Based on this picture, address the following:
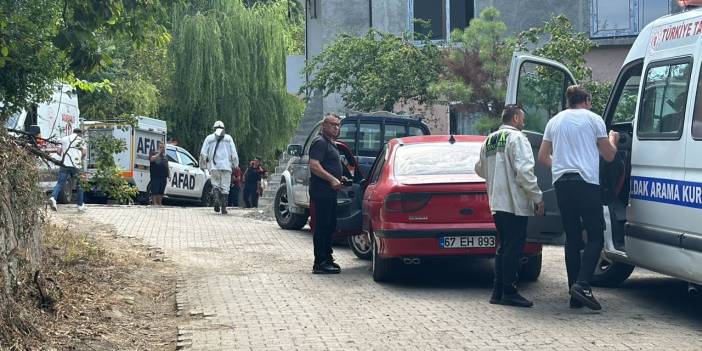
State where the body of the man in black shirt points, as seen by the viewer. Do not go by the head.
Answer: to the viewer's right

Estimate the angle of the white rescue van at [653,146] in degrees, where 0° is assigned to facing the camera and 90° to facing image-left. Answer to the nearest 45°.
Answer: approximately 135°

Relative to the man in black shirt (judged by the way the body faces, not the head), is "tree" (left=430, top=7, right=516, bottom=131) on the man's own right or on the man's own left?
on the man's own left

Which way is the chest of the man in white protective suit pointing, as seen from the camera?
toward the camera

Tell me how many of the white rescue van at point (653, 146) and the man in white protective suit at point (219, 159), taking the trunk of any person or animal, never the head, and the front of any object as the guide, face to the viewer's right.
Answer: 0

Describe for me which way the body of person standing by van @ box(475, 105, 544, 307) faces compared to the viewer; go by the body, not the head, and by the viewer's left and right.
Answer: facing away from the viewer and to the right of the viewer

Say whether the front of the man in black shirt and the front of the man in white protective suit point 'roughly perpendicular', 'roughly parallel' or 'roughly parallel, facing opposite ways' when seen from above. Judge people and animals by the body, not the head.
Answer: roughly perpendicular

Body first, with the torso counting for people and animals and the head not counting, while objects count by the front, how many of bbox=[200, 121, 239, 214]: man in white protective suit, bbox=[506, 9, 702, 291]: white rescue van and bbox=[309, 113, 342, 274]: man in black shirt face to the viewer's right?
1
